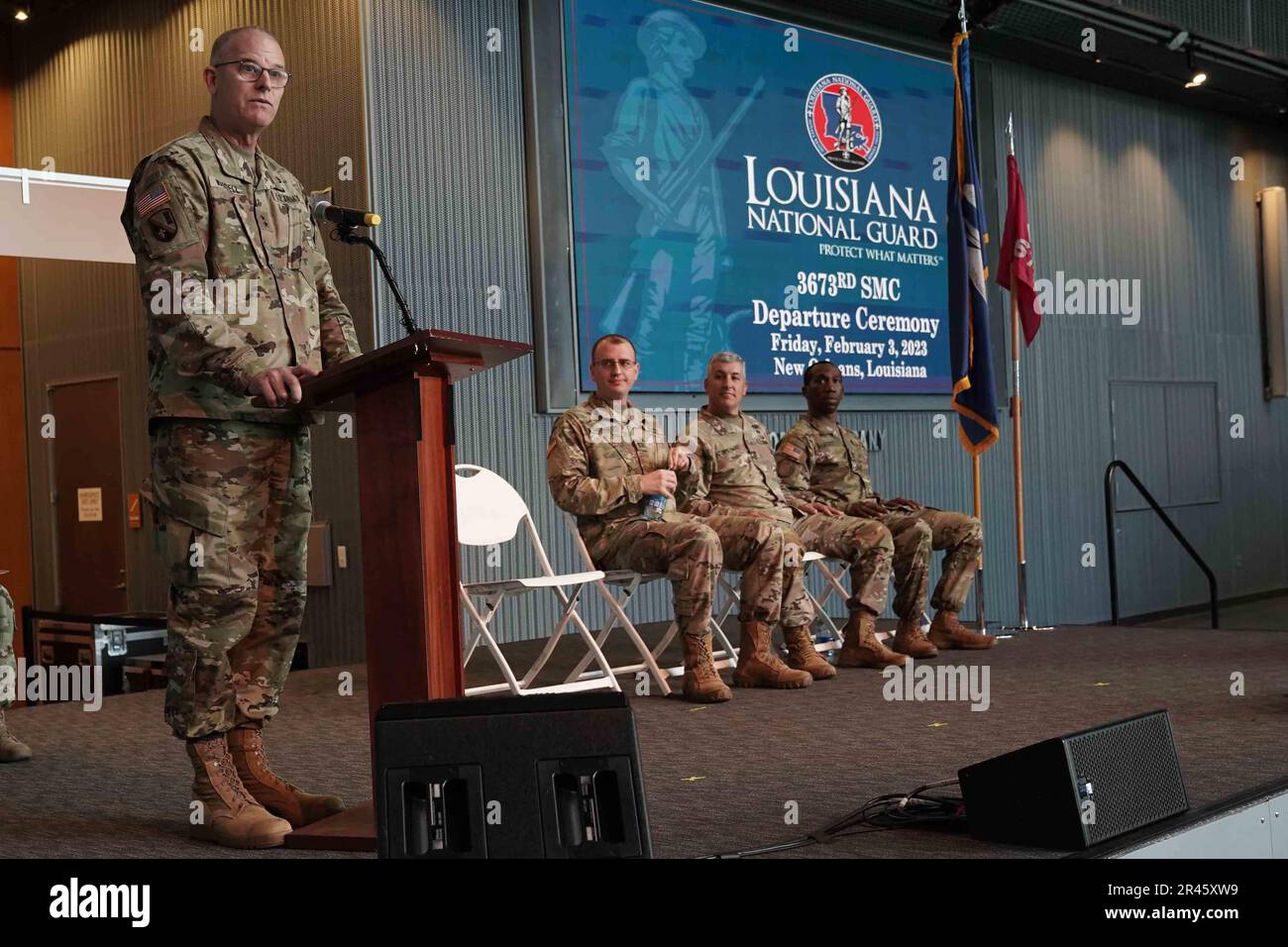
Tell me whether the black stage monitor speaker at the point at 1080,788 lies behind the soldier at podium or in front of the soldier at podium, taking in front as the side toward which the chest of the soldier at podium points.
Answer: in front

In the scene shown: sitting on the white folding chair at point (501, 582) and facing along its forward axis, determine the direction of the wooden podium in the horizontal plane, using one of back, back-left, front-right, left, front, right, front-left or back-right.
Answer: front-right

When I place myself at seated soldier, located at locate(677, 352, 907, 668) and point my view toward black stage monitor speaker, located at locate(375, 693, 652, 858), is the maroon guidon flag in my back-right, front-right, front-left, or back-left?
back-left

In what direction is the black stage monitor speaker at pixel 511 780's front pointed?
away from the camera

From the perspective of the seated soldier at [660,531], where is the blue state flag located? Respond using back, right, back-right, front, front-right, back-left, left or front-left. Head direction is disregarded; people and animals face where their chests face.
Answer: left

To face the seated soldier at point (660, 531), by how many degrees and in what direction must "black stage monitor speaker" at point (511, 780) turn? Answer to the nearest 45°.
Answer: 0° — it already faces them

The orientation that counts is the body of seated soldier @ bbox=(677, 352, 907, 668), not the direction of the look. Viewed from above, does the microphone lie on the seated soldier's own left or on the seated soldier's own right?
on the seated soldier's own right

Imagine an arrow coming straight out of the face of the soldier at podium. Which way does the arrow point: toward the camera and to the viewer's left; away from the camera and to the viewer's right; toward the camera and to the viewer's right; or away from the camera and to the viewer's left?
toward the camera and to the viewer's right
